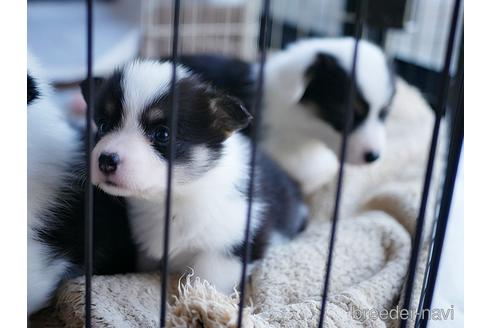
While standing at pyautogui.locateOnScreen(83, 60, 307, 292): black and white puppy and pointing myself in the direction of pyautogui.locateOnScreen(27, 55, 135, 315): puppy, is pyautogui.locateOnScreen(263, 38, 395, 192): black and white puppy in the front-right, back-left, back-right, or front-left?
back-right

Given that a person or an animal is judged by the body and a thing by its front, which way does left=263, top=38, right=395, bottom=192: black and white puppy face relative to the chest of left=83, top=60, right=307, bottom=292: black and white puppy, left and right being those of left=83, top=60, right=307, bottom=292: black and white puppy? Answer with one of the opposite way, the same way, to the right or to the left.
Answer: to the left

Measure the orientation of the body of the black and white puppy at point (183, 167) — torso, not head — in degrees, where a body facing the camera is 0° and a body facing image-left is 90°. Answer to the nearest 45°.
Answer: approximately 45°

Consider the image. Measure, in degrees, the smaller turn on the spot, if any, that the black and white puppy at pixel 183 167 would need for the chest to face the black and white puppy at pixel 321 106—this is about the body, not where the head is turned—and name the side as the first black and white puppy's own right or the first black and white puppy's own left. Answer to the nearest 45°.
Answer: approximately 180°

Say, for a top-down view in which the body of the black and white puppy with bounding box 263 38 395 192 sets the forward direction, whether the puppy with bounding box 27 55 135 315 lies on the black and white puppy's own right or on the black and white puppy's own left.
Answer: on the black and white puppy's own right

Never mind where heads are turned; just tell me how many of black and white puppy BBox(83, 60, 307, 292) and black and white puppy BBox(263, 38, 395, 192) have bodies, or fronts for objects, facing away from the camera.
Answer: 0

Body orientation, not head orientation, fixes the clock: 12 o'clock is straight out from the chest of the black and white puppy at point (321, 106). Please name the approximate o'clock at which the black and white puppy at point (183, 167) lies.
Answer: the black and white puppy at point (183, 167) is roughly at 2 o'clock from the black and white puppy at point (321, 106).
